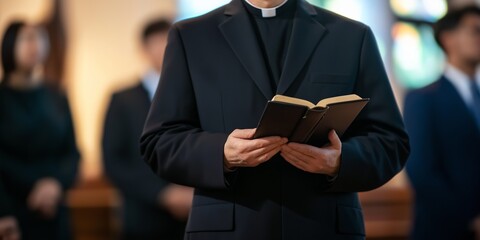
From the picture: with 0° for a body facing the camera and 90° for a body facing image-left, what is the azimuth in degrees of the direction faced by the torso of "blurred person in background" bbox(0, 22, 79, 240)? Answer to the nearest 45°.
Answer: approximately 315°

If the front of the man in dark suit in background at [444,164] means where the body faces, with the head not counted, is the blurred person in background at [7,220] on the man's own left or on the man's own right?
on the man's own right
